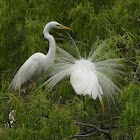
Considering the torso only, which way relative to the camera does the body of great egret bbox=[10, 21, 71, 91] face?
to the viewer's right
